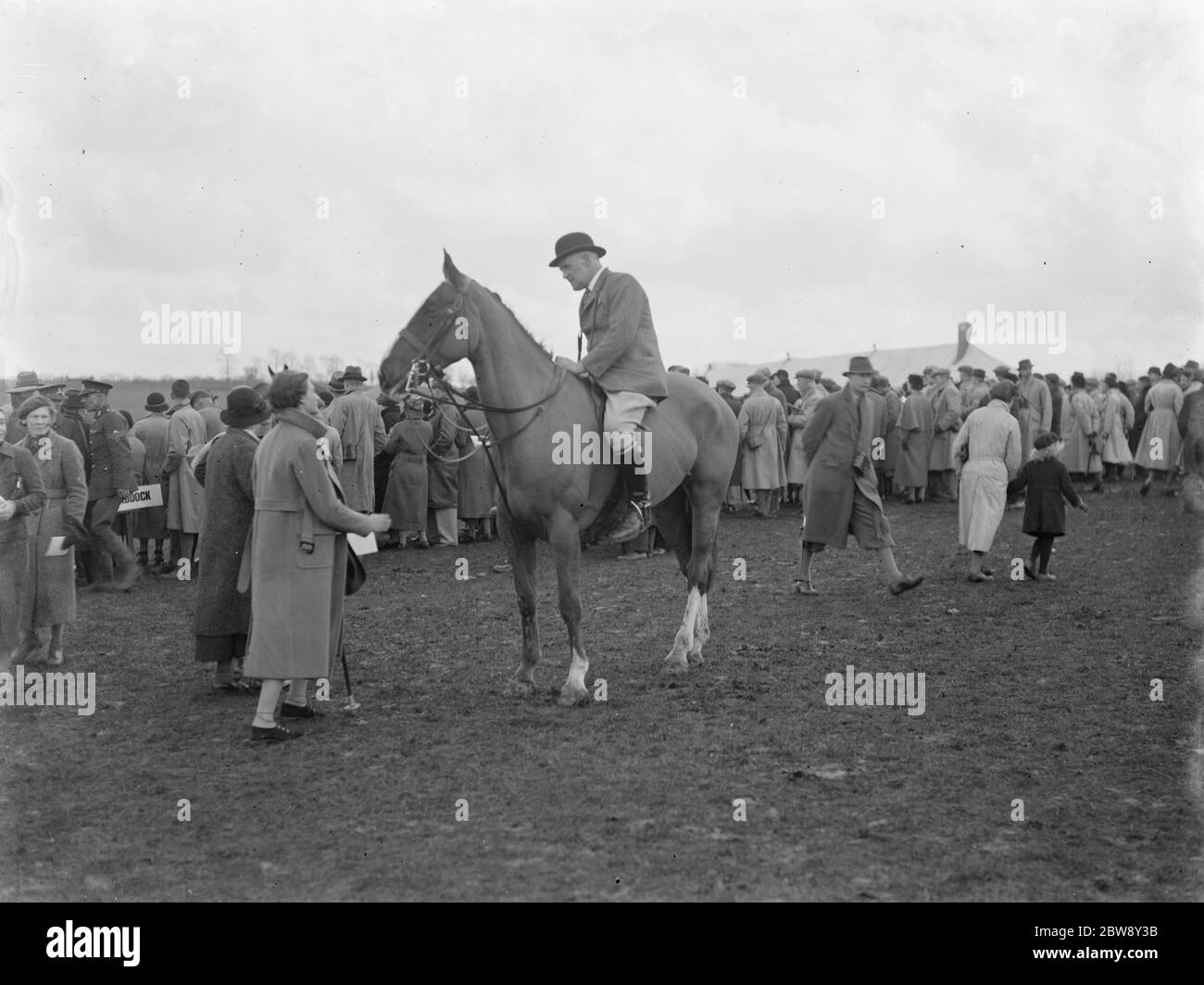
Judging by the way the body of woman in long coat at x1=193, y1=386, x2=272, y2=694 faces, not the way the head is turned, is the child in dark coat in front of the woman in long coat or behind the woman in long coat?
in front

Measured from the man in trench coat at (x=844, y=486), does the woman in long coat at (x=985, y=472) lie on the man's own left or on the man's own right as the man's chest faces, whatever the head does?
on the man's own left

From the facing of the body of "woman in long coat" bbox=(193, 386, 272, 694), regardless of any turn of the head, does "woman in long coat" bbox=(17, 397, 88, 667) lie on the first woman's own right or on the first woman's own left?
on the first woman's own left

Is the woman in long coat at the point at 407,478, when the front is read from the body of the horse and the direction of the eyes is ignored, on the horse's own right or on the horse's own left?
on the horse's own right

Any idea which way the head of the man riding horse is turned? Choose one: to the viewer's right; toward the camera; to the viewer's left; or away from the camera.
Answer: to the viewer's left

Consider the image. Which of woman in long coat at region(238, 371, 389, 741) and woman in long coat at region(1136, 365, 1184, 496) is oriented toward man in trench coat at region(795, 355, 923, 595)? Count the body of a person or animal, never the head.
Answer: woman in long coat at region(238, 371, 389, 741)

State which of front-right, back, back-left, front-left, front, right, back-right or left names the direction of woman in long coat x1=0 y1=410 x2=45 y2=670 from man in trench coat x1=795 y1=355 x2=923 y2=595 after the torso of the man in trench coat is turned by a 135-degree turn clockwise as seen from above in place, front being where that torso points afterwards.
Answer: front-left
